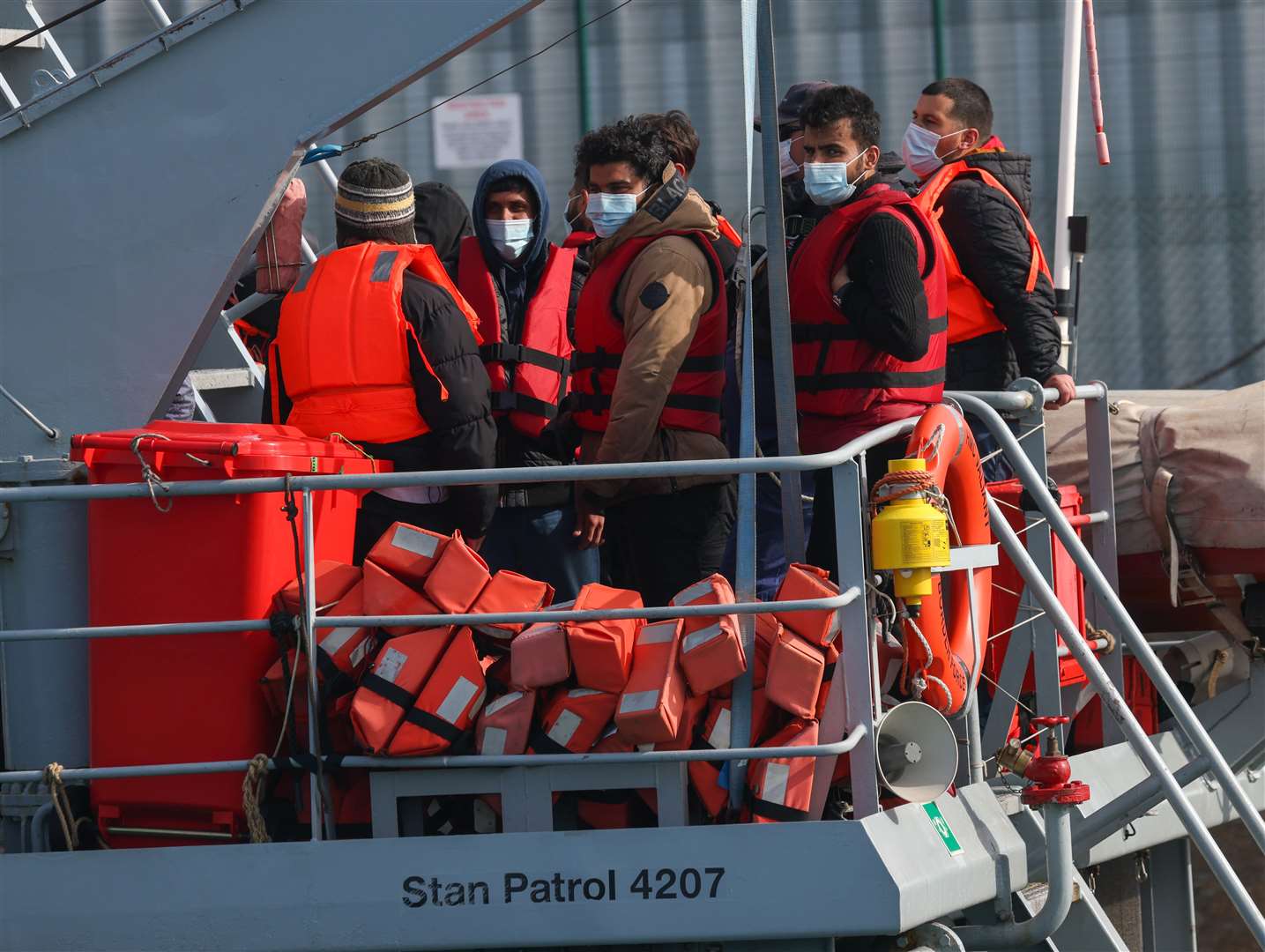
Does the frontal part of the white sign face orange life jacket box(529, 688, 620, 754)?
yes

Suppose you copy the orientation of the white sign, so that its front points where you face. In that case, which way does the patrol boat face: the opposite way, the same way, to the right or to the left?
to the right

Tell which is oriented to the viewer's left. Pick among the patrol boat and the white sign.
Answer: the patrol boat

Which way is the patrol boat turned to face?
to the viewer's left

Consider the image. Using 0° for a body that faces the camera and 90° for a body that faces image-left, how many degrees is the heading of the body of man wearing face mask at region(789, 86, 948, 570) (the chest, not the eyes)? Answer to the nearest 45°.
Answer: approximately 45°
